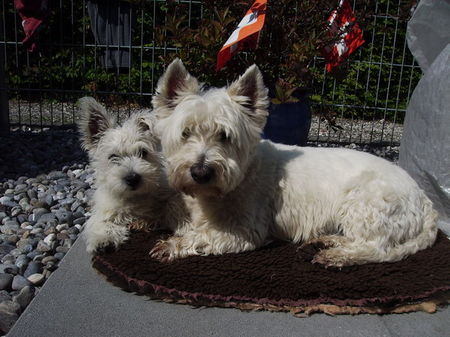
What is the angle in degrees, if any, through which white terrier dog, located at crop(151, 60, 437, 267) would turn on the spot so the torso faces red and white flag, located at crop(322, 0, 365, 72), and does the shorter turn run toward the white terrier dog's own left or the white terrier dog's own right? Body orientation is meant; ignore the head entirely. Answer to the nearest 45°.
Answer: approximately 90° to the white terrier dog's own right

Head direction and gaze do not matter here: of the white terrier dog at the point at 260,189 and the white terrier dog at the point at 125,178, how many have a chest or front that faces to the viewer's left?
1

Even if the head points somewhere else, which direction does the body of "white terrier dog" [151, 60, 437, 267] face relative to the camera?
to the viewer's left

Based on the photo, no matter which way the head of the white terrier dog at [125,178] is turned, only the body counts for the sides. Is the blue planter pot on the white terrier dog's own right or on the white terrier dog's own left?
on the white terrier dog's own left

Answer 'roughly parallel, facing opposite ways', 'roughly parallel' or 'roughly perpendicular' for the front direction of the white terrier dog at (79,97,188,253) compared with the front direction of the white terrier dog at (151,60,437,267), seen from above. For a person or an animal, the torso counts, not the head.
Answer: roughly perpendicular

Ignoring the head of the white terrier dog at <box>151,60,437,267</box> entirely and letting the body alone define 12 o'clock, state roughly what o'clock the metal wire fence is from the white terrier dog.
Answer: The metal wire fence is roughly at 2 o'clock from the white terrier dog.

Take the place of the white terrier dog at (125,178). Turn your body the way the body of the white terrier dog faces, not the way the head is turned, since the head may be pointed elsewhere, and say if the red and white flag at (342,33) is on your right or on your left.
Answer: on your left

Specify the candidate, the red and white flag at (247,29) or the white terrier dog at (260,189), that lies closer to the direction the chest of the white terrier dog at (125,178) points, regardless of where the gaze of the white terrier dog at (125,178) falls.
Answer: the white terrier dog

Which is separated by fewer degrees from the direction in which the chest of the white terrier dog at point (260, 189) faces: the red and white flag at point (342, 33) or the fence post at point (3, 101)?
the fence post

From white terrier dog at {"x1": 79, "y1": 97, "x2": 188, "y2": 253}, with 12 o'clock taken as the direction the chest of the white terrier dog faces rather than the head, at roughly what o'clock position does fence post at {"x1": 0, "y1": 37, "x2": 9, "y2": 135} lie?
The fence post is roughly at 5 o'clock from the white terrier dog.

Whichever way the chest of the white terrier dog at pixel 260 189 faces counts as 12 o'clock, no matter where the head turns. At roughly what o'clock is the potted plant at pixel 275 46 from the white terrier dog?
The potted plant is roughly at 3 o'clock from the white terrier dog.

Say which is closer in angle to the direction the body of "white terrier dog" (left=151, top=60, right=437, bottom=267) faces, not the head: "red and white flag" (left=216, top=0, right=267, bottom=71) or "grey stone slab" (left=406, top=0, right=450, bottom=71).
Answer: the red and white flag

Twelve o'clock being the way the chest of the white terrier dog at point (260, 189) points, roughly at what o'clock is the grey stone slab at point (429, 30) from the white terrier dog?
The grey stone slab is roughly at 4 o'clock from the white terrier dog.
